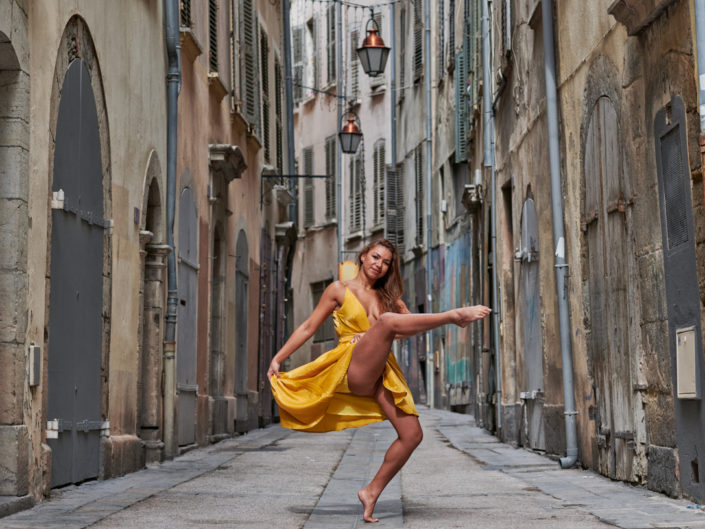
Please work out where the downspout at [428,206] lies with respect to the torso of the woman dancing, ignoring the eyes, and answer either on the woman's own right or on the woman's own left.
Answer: on the woman's own left

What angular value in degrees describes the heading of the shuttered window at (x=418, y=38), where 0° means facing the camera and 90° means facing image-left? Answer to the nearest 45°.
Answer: approximately 45°

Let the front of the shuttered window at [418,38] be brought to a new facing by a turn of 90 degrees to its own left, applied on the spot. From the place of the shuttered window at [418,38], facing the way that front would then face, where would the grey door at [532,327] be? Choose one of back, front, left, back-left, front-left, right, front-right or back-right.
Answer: front-right

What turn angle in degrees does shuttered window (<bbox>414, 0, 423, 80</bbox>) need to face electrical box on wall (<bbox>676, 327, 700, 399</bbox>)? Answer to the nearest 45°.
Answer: approximately 45° to its left

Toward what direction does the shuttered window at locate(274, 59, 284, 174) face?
to the viewer's right

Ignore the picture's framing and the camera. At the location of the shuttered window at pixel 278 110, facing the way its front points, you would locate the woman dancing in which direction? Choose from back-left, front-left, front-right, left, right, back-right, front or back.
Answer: right

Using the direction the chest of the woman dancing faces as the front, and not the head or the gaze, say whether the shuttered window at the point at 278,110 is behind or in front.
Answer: behind

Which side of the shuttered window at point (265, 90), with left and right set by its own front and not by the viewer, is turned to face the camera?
right

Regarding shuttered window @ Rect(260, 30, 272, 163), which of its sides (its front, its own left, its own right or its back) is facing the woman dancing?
right

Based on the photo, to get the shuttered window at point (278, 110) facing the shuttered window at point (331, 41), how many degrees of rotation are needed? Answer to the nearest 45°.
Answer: approximately 90° to its left

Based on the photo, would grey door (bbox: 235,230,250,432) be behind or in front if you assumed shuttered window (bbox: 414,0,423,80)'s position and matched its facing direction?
in front

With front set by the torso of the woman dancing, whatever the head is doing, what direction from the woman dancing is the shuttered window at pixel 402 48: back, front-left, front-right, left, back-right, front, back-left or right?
back-left

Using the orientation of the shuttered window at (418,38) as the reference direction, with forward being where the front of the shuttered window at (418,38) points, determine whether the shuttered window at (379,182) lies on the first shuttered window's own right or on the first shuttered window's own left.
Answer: on the first shuttered window's own right

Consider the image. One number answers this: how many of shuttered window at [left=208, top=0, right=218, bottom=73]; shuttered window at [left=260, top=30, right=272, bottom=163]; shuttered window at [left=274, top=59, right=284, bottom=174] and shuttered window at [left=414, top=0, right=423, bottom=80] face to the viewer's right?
3

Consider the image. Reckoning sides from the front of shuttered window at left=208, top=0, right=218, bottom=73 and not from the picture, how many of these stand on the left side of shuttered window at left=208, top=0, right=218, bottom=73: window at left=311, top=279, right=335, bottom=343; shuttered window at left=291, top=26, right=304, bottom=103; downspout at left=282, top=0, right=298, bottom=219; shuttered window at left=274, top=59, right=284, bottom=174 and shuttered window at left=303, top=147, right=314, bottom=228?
5

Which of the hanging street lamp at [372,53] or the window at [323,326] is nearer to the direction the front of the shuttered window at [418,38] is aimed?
the hanging street lamp

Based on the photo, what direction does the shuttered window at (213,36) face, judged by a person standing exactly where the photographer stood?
facing to the right of the viewer

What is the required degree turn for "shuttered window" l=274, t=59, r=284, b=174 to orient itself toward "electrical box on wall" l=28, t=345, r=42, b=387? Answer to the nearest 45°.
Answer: approximately 90° to its right
